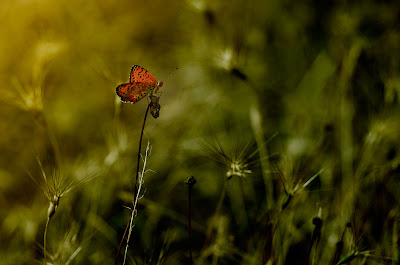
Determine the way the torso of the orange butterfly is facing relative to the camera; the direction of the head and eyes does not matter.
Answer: to the viewer's right
